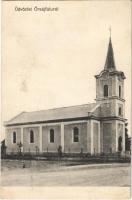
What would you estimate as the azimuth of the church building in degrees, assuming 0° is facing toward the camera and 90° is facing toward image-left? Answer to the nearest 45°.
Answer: approximately 315°
